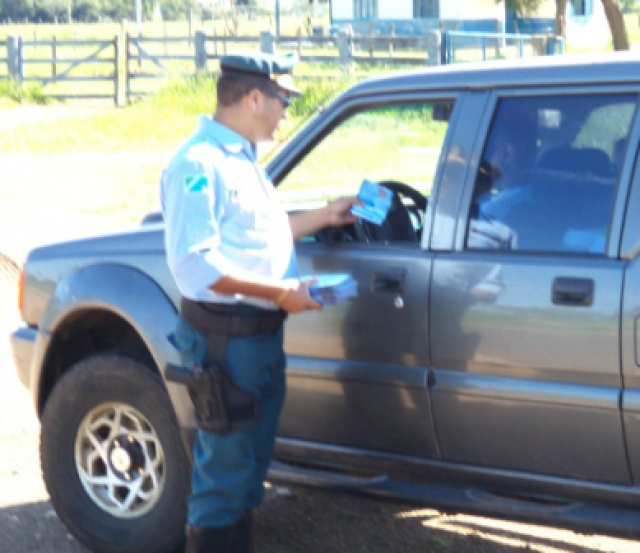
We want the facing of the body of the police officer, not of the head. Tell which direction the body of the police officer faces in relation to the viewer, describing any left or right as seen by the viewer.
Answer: facing to the right of the viewer

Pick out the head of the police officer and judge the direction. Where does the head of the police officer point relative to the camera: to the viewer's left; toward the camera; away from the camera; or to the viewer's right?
to the viewer's right

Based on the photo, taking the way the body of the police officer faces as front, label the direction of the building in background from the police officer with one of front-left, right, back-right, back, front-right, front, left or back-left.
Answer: left

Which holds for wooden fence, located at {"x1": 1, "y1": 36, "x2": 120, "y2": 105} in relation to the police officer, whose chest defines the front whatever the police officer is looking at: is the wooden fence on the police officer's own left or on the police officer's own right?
on the police officer's own left

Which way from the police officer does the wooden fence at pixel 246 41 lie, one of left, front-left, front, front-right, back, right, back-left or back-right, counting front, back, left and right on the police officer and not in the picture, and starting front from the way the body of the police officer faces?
left
